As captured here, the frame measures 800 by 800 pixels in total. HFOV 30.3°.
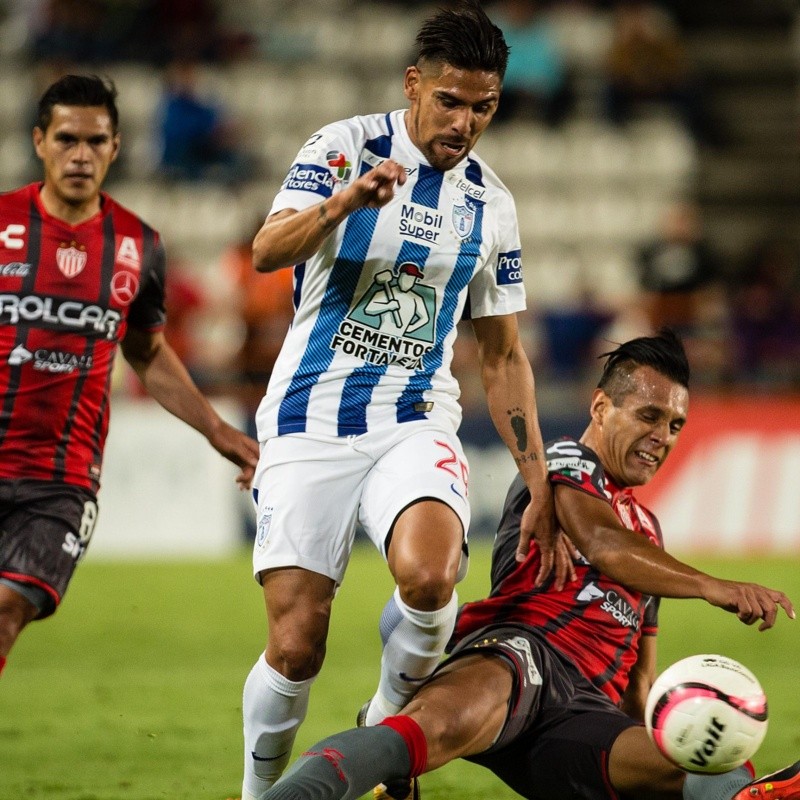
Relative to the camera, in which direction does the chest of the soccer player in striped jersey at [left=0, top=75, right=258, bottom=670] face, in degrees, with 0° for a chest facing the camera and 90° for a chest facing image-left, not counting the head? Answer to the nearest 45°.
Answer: approximately 0°

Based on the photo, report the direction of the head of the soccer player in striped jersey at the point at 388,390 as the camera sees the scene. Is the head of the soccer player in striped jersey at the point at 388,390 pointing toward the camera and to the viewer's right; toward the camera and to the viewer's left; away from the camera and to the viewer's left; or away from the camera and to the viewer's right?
toward the camera and to the viewer's right

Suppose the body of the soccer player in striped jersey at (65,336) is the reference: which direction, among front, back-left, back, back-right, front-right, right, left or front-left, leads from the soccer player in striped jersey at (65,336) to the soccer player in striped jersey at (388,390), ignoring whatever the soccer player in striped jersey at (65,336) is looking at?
front-left

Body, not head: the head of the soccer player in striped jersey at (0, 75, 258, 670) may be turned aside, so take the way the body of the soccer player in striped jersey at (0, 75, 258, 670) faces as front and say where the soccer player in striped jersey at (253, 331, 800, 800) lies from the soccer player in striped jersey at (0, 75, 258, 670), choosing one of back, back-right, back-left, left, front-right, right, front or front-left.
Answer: front-left
